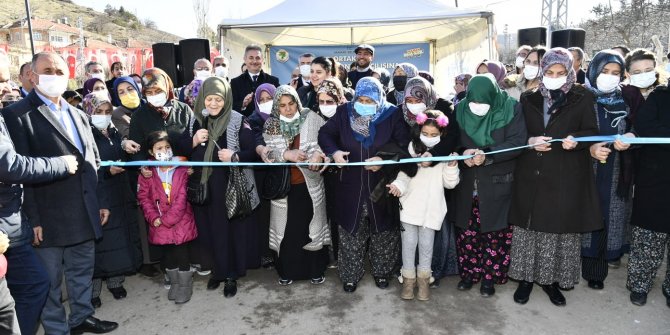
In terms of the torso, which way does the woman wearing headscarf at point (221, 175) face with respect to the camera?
toward the camera

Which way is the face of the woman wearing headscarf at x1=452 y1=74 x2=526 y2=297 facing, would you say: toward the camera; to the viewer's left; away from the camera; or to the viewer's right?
toward the camera

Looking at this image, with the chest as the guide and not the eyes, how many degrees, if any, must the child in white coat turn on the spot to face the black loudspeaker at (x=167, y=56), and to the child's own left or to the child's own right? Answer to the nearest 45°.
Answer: approximately 135° to the child's own right

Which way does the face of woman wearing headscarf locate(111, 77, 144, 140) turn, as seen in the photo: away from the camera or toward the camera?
toward the camera

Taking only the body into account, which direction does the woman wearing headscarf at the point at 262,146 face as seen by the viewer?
toward the camera

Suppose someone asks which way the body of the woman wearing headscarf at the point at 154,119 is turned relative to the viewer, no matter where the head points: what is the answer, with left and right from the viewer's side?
facing the viewer

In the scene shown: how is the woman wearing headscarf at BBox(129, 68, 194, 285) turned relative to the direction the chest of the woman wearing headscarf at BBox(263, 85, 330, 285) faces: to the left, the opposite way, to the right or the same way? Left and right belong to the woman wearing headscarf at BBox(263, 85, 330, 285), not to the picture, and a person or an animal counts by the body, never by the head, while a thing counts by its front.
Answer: the same way

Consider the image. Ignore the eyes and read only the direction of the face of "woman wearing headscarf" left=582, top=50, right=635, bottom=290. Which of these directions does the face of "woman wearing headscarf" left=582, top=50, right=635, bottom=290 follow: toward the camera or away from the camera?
toward the camera

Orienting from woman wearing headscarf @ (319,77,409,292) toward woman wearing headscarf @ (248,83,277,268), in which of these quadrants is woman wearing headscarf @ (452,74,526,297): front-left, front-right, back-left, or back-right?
back-right

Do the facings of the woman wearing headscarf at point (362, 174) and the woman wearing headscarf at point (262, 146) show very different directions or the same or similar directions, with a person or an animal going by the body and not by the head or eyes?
same or similar directions

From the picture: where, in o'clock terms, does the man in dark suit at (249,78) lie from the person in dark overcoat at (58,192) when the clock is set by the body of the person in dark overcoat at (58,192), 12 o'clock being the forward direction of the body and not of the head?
the man in dark suit at (249,78) is roughly at 9 o'clock from the person in dark overcoat at (58,192).

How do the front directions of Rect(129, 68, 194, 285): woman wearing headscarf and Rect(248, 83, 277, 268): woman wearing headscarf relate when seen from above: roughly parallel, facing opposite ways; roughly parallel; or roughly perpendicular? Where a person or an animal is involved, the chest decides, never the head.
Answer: roughly parallel

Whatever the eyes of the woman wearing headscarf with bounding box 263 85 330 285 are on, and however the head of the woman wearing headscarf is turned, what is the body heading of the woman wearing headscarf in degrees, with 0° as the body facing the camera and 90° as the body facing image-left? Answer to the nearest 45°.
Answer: approximately 0°

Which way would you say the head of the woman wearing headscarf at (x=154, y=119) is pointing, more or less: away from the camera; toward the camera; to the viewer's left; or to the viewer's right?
toward the camera

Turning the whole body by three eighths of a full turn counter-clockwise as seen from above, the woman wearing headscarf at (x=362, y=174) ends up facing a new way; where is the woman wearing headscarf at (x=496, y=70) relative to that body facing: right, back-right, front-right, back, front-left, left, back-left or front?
front
